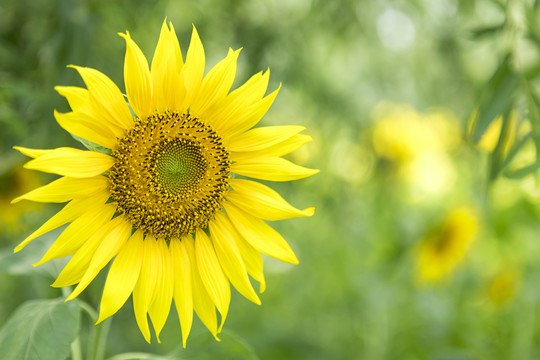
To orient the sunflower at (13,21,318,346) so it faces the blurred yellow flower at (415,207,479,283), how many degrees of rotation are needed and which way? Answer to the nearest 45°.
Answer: approximately 135° to its left

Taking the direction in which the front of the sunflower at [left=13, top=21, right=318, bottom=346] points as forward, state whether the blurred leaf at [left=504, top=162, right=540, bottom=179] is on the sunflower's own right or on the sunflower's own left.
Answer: on the sunflower's own left

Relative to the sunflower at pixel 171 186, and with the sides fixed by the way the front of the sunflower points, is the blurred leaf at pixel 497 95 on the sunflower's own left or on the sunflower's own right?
on the sunflower's own left

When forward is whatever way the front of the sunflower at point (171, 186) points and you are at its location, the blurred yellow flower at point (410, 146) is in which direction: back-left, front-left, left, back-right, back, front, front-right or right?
back-left

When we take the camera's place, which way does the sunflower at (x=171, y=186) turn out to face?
facing the viewer

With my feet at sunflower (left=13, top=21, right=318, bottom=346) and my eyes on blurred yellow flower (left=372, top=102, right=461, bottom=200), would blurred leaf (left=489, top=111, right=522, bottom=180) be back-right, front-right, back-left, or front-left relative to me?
front-right
